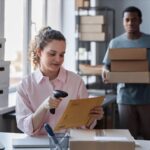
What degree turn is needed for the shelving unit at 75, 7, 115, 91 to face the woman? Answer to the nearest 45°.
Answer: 0° — it already faces them

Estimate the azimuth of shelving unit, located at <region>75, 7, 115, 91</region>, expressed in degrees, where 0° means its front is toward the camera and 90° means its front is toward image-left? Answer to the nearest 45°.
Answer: approximately 0°

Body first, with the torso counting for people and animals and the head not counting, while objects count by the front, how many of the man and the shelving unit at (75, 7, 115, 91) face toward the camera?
2

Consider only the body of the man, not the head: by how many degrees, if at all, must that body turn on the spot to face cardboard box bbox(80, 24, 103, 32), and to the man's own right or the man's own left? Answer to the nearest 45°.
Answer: approximately 180°

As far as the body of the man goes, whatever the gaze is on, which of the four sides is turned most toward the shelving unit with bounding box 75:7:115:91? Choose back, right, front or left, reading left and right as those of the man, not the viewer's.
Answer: back

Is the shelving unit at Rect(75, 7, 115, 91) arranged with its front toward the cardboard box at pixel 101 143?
yes
